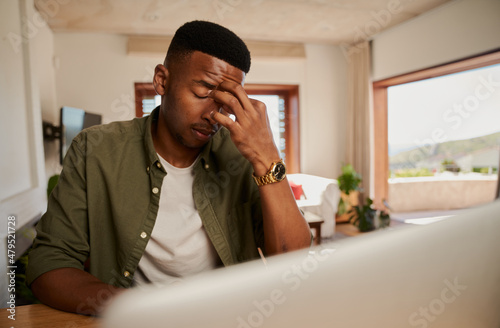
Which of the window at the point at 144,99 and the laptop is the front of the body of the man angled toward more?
the laptop

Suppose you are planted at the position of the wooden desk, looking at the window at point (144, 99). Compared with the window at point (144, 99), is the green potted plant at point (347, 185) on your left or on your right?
right

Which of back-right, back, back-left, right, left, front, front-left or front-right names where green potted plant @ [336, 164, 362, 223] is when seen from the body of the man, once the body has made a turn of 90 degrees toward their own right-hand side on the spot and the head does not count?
back

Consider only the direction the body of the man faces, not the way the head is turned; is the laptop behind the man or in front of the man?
in front

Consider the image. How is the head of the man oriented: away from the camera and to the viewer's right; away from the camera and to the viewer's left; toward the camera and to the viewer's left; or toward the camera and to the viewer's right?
toward the camera and to the viewer's right

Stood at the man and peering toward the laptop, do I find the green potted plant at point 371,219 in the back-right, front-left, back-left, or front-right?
back-left

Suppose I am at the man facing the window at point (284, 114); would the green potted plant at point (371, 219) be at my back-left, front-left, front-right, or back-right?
front-right

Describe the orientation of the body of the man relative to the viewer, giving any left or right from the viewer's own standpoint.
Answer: facing the viewer and to the right of the viewer

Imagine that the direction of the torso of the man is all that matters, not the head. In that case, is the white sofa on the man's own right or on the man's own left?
on the man's own left

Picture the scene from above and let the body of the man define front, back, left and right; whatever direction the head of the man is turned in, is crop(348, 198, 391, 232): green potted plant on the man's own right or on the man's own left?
on the man's own left

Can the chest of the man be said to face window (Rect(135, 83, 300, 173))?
no

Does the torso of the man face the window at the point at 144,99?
no
